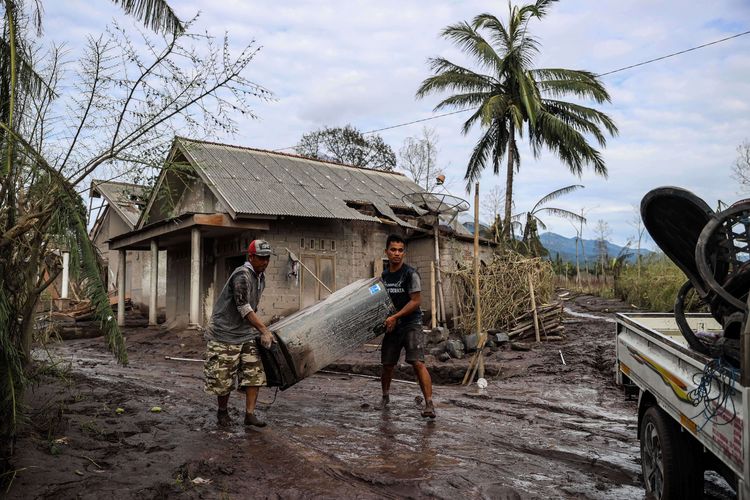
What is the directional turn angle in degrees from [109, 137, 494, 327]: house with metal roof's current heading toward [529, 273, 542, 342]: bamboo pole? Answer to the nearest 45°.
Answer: approximately 90° to its left

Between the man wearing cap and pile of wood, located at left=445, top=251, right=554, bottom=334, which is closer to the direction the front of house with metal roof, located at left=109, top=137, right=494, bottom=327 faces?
the man wearing cap

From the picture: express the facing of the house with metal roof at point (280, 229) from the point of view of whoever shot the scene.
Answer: facing the viewer and to the left of the viewer

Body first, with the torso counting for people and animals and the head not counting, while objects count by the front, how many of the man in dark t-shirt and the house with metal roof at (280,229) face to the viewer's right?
0

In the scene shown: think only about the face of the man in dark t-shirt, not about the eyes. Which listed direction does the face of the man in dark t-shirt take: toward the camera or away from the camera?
toward the camera

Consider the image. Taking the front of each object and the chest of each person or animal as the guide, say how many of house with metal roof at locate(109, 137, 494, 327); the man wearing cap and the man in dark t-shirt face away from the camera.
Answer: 0

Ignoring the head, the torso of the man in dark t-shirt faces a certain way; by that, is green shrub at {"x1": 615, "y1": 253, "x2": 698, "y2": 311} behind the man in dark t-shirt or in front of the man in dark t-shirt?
behind

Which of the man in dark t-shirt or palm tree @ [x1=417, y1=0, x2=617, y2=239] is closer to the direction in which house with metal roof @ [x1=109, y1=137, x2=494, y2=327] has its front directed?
the man in dark t-shirt

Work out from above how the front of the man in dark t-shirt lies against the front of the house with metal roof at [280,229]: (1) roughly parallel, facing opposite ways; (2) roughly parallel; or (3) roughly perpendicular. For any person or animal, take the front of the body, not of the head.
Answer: roughly parallel

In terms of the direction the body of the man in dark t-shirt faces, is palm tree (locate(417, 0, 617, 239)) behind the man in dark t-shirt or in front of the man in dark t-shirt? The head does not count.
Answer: behind

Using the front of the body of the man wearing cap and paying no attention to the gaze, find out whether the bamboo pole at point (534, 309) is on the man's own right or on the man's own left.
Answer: on the man's own left

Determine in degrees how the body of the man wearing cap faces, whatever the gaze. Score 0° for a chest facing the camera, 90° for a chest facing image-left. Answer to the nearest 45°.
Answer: approximately 315°
